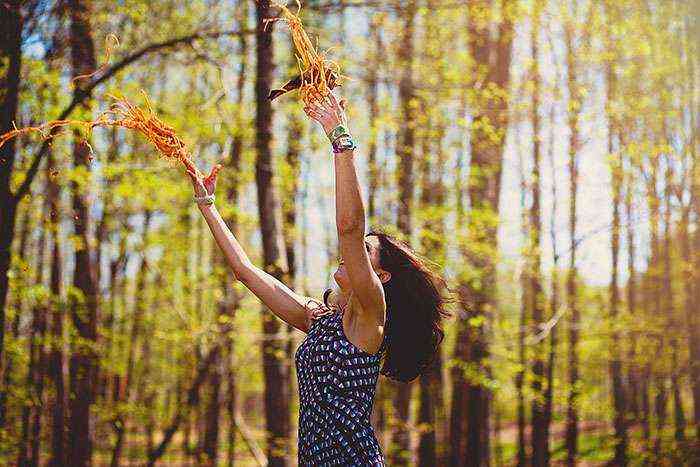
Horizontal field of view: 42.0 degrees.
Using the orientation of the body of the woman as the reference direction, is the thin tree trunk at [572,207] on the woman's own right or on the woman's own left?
on the woman's own right

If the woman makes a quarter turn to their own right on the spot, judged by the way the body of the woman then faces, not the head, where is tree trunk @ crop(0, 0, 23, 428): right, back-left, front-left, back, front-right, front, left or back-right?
front-left

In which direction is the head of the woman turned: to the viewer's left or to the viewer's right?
to the viewer's left

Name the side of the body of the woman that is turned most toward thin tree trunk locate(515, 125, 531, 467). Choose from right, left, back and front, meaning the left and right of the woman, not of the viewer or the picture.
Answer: right

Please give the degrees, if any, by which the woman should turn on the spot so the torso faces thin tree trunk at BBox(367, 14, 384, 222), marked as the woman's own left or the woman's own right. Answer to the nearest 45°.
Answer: approximately 90° to the woman's own right

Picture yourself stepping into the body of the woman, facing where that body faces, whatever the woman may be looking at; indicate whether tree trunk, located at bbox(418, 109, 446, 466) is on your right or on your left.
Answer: on your right

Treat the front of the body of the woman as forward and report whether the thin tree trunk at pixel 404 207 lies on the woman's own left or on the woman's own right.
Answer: on the woman's own right

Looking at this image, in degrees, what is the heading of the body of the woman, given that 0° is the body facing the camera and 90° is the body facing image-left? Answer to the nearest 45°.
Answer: approximately 90°
